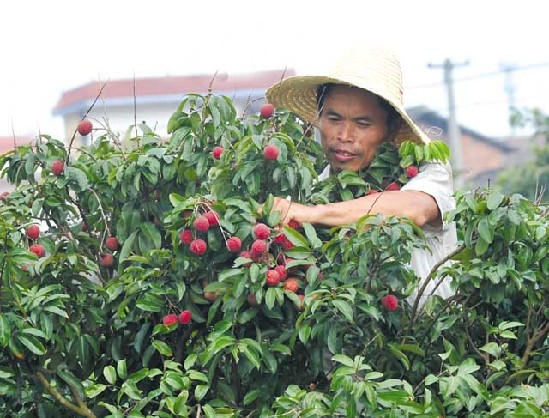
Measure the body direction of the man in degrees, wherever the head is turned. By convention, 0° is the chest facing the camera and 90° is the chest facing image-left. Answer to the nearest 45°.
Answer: approximately 45°

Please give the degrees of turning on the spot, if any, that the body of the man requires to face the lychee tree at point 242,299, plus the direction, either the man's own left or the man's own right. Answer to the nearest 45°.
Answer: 0° — they already face it
